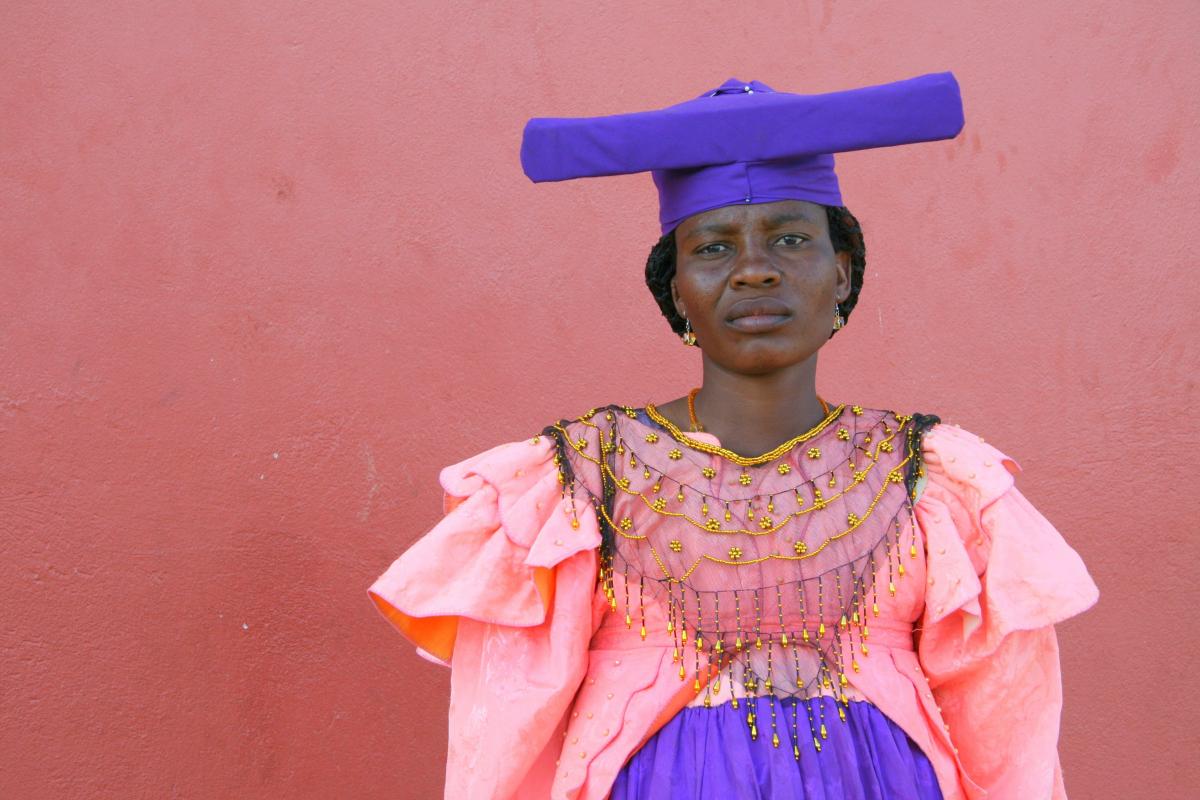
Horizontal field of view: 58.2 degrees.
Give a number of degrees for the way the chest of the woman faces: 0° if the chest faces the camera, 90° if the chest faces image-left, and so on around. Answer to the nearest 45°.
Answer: approximately 0°
